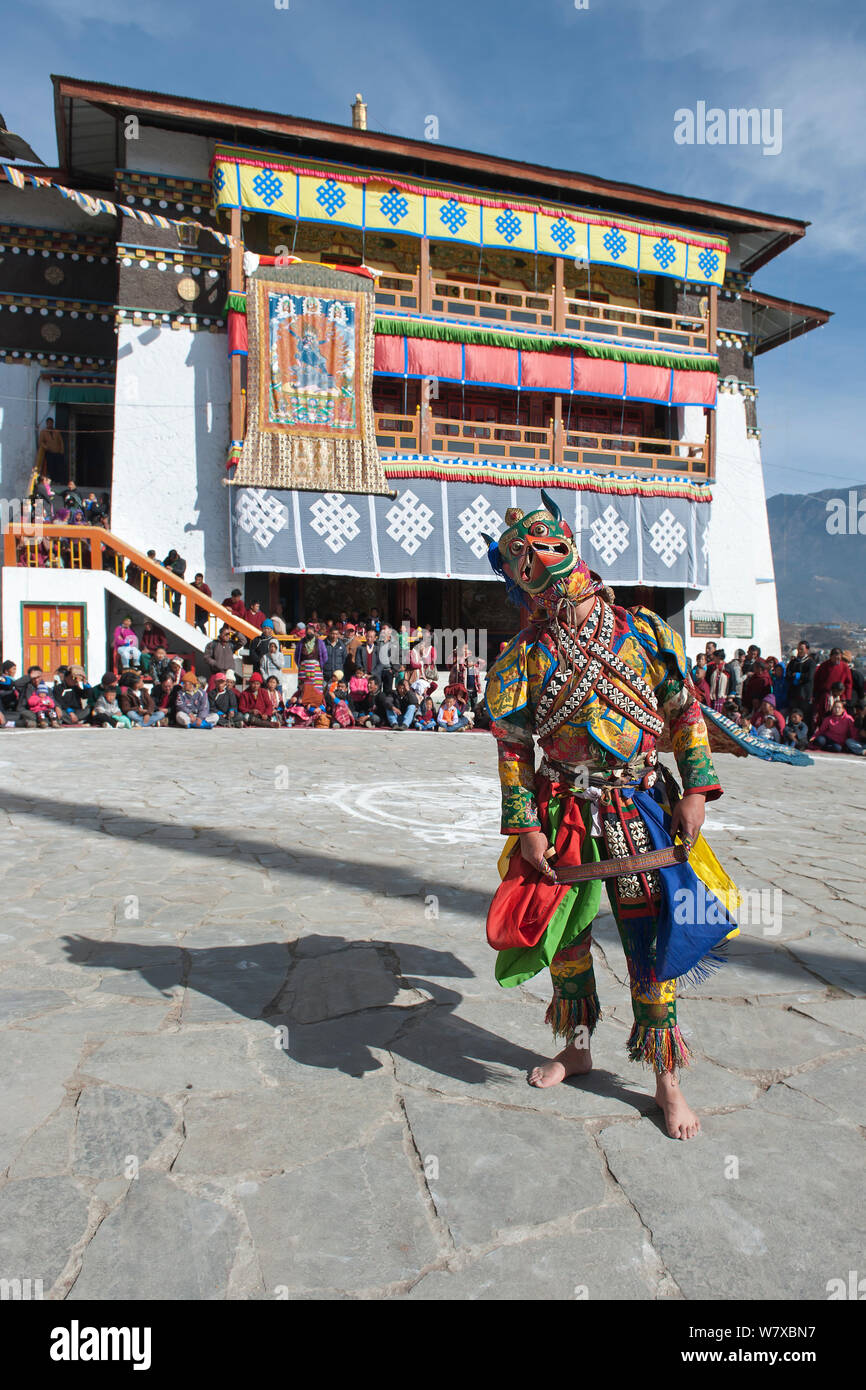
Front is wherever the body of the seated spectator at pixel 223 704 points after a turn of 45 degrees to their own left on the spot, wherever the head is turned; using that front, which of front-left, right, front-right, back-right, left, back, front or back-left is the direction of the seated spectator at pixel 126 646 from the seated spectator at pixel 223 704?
back

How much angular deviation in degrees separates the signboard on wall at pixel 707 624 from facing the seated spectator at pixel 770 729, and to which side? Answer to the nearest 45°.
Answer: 0° — it already faces them

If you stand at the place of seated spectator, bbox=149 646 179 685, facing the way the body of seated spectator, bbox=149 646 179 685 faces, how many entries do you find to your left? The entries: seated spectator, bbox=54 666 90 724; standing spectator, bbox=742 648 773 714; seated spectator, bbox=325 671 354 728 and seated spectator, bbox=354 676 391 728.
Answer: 3

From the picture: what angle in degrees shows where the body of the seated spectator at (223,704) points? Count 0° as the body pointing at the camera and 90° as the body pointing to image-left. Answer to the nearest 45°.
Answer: approximately 0°

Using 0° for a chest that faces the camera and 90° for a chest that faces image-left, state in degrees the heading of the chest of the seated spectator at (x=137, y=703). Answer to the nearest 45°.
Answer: approximately 315°

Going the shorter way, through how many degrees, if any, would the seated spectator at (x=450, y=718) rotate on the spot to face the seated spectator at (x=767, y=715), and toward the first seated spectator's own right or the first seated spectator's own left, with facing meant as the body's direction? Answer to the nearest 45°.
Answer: approximately 90° to the first seated spectator's own left
